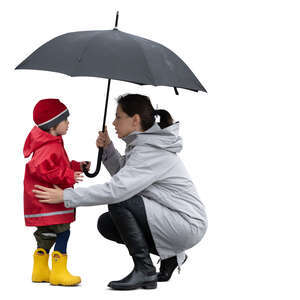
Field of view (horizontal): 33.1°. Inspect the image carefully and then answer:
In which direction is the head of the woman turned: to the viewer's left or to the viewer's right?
to the viewer's left

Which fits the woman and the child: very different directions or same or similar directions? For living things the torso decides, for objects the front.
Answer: very different directions

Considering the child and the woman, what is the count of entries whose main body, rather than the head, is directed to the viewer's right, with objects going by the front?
1

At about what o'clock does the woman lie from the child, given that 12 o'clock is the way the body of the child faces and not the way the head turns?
The woman is roughly at 12 o'clock from the child.

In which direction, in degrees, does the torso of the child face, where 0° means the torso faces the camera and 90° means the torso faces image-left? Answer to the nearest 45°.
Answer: approximately 270°

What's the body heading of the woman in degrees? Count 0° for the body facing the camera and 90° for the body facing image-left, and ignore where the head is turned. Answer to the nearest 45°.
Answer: approximately 90°

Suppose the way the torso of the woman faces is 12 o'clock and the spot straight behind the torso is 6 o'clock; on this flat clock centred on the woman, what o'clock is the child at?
The child is roughly at 12 o'clock from the woman.

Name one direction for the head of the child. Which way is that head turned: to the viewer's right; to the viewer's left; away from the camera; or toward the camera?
to the viewer's right

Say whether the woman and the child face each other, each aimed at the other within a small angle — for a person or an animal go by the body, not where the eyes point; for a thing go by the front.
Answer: yes
